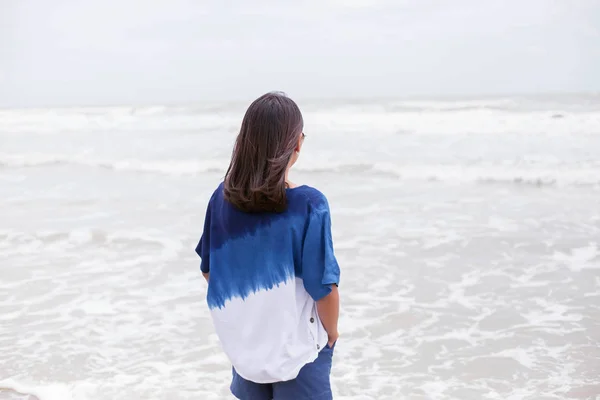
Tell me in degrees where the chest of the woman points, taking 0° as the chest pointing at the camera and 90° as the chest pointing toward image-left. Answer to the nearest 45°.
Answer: approximately 225°

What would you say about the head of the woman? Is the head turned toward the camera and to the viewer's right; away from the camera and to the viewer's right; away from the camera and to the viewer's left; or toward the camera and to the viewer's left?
away from the camera and to the viewer's right
